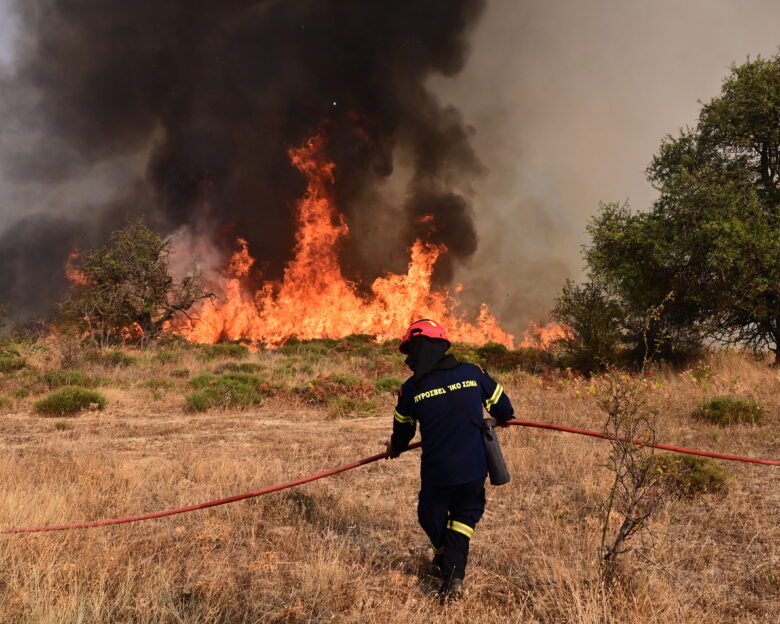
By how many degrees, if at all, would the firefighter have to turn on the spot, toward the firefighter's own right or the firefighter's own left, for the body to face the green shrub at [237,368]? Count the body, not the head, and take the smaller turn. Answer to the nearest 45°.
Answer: approximately 45° to the firefighter's own left

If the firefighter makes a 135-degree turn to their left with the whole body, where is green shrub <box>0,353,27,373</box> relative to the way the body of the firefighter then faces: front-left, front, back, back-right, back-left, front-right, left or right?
right

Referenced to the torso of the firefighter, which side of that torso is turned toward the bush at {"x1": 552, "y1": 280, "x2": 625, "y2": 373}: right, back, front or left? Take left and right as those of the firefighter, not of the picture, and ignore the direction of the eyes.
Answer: front

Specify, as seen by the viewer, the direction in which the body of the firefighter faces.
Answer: away from the camera

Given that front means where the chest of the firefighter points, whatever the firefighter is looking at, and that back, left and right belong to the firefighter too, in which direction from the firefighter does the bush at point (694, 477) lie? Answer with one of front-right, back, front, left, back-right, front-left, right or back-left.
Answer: front-right

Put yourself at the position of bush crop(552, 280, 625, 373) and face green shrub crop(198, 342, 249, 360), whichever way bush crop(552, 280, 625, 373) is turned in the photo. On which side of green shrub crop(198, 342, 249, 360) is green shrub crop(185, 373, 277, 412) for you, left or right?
left

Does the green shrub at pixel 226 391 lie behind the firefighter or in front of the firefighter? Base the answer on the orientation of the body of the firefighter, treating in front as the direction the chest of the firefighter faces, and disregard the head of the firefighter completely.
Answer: in front

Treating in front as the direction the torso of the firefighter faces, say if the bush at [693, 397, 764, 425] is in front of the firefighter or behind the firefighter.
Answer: in front

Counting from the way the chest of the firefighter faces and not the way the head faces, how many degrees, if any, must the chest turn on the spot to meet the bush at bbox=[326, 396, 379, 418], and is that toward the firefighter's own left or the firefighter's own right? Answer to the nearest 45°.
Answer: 0° — they already face it

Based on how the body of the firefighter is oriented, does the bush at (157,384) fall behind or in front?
in front

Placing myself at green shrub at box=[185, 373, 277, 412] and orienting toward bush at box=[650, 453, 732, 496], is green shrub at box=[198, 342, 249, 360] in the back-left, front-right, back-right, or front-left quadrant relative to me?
back-left

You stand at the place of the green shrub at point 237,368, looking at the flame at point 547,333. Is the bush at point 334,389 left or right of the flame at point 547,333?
right
